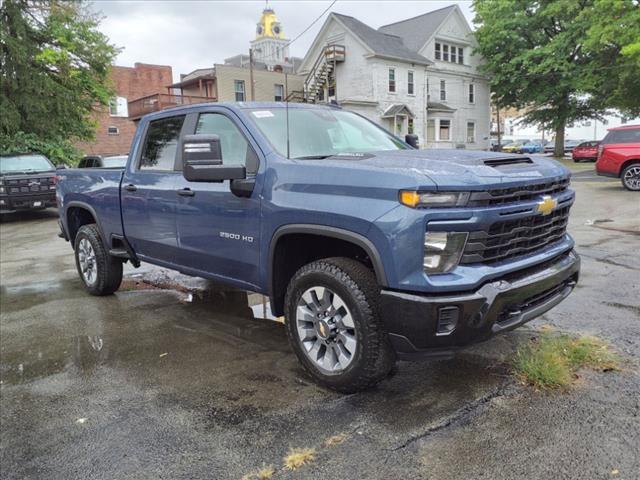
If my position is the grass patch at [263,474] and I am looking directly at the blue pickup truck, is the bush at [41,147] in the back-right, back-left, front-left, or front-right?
front-left

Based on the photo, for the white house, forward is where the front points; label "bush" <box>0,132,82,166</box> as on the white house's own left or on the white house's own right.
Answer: on the white house's own right

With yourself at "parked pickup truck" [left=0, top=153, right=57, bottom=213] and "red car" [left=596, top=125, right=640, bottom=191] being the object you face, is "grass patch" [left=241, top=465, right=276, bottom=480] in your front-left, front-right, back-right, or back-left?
front-right

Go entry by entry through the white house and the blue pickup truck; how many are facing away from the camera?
0

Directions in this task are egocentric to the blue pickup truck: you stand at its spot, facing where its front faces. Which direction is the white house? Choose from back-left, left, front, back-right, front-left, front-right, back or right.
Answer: back-left

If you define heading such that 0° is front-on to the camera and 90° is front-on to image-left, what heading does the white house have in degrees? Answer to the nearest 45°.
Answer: approximately 315°

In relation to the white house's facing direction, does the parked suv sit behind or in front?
in front

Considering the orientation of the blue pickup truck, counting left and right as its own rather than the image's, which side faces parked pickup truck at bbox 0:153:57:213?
back

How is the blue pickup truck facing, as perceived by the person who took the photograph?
facing the viewer and to the right of the viewer

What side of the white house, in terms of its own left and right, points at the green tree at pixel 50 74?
right
